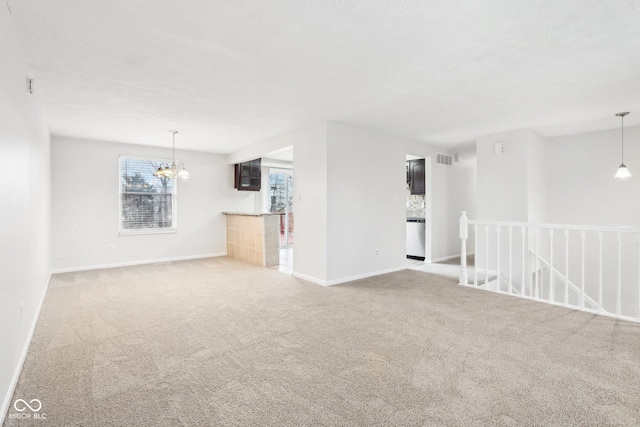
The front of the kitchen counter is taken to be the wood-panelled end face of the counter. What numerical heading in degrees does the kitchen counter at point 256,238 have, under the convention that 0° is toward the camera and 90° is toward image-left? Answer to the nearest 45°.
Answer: approximately 45°

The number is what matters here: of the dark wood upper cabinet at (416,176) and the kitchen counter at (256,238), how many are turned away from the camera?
0

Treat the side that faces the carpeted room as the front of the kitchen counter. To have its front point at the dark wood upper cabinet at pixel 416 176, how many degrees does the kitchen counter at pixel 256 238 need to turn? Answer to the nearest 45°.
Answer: approximately 135° to its left

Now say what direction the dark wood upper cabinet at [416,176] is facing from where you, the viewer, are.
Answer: facing the viewer and to the right of the viewer

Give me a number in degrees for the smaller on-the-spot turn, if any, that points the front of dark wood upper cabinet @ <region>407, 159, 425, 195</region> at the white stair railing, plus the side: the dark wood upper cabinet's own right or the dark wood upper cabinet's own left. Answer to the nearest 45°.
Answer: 0° — it already faces it

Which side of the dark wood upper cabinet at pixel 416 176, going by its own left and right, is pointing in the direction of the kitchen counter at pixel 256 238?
right

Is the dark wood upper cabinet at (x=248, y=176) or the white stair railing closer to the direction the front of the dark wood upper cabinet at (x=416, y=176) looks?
the white stair railing
